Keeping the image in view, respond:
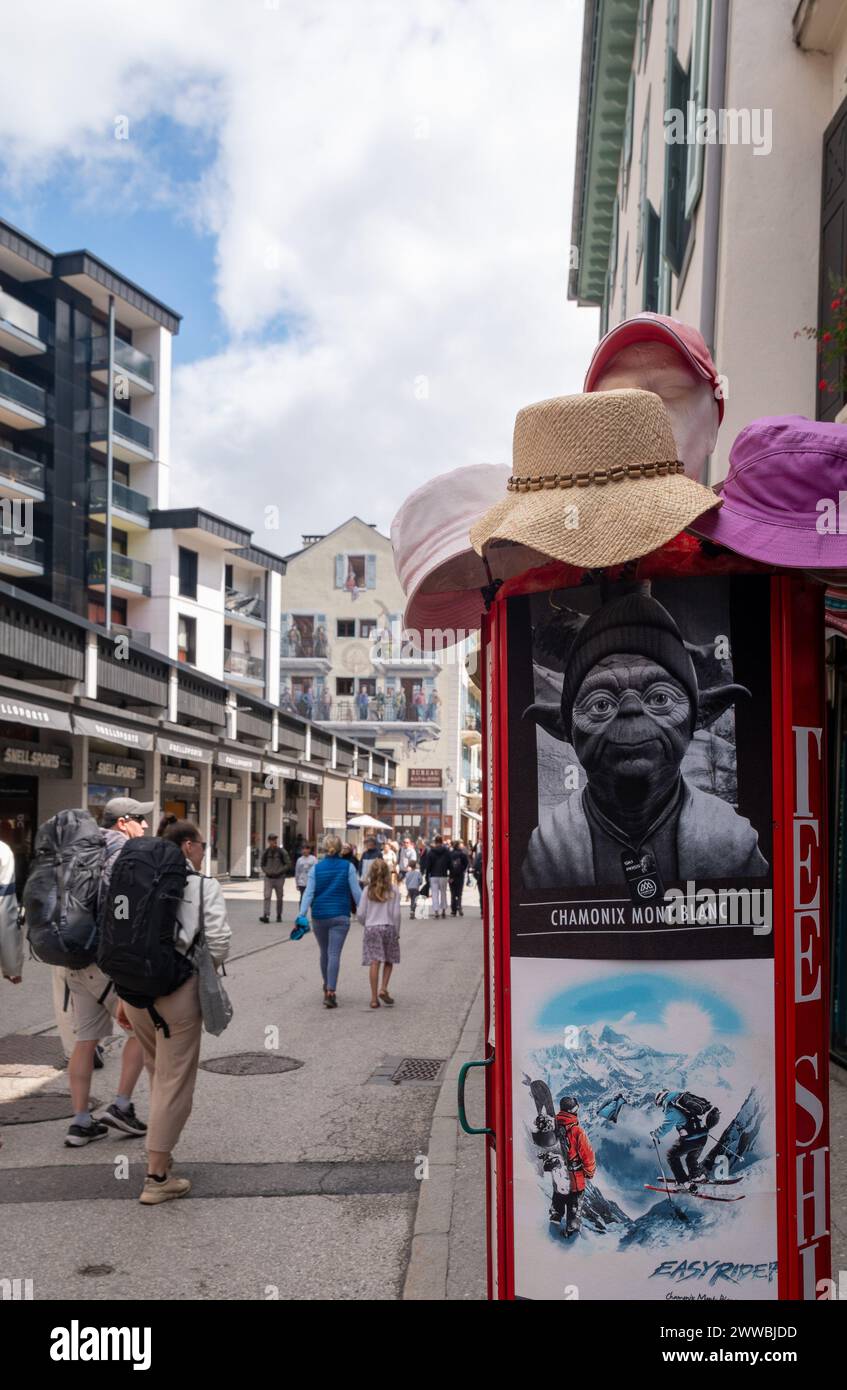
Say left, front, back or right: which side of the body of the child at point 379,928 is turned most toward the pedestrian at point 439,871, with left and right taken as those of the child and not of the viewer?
front

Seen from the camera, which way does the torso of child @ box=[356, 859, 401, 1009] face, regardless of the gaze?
away from the camera

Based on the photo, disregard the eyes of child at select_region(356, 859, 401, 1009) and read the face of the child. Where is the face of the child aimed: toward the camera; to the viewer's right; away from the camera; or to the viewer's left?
away from the camera

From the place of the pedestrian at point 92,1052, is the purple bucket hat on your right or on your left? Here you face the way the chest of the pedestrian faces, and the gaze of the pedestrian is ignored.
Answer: on your right

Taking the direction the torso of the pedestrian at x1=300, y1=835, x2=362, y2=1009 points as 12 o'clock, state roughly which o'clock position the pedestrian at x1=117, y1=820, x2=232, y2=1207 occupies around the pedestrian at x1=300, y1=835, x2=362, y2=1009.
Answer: the pedestrian at x1=117, y1=820, x2=232, y2=1207 is roughly at 6 o'clock from the pedestrian at x1=300, y1=835, x2=362, y2=1009.

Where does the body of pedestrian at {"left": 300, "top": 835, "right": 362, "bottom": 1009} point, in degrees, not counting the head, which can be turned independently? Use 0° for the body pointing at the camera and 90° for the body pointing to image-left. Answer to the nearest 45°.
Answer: approximately 180°
